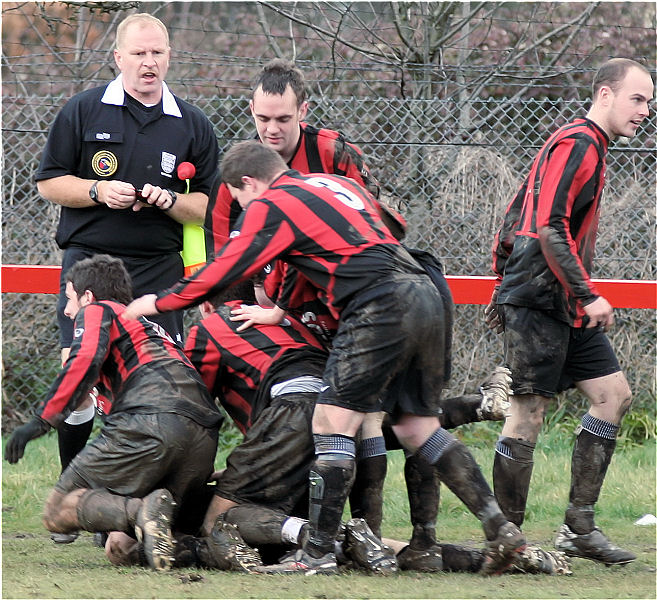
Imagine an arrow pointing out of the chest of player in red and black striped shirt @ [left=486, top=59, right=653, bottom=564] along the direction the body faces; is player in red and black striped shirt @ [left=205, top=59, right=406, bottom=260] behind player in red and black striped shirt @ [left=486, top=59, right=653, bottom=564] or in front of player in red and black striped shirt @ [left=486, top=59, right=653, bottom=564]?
behind

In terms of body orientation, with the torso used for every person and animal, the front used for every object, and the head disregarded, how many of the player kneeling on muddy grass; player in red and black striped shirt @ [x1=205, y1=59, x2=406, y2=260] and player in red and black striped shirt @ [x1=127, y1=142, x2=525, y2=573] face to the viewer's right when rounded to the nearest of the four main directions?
0

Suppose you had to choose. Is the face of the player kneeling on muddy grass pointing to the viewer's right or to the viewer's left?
to the viewer's left

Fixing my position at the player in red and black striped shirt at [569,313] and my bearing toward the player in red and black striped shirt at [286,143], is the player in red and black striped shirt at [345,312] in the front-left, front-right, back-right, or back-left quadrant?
front-left

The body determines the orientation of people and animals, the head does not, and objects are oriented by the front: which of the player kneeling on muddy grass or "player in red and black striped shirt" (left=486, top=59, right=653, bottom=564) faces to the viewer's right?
the player in red and black striped shirt

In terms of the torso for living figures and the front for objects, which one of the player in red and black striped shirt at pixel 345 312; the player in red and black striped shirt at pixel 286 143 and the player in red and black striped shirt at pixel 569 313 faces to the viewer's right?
the player in red and black striped shirt at pixel 569 313

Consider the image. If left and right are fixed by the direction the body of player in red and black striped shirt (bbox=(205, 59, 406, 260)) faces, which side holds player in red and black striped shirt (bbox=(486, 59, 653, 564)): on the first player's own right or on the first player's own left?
on the first player's own left

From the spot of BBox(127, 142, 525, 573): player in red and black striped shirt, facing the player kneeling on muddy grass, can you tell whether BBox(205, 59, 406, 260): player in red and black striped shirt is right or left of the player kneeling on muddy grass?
right

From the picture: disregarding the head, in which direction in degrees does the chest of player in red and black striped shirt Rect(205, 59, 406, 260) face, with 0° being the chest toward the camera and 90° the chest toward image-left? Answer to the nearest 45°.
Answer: approximately 45°

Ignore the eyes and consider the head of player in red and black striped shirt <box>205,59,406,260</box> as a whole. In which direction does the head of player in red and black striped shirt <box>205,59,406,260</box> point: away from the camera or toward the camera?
toward the camera

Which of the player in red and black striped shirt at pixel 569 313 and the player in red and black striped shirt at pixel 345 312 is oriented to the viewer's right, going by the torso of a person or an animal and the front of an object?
the player in red and black striped shirt at pixel 569 313
